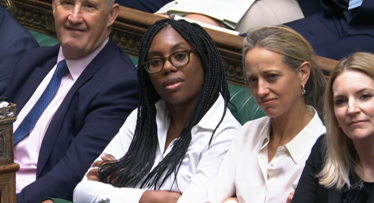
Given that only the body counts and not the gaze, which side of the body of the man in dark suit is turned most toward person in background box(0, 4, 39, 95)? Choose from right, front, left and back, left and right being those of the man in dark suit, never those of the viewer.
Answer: right

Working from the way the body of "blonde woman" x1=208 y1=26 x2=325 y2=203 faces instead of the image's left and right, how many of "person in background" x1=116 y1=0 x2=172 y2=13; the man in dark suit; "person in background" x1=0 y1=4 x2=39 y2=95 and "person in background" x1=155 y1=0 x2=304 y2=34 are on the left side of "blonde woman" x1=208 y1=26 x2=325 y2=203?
0

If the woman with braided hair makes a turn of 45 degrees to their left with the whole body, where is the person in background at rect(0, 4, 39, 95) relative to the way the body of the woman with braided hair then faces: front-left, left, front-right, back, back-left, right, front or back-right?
back-right

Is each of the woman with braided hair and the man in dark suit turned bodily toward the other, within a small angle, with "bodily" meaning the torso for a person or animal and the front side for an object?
no

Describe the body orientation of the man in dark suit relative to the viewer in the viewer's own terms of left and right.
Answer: facing the viewer and to the left of the viewer

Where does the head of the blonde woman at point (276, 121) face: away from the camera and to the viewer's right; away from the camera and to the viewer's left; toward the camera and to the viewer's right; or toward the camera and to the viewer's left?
toward the camera and to the viewer's left

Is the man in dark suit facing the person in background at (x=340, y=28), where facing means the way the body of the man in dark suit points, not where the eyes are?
no

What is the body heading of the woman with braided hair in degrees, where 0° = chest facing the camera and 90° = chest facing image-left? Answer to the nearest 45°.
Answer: approximately 45°

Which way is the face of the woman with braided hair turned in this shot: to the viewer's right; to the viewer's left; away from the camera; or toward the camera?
toward the camera

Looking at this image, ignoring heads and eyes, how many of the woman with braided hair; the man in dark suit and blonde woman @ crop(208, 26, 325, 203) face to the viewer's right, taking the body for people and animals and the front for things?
0

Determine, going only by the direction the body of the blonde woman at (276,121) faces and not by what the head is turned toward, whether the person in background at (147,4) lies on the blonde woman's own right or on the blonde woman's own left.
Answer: on the blonde woman's own right

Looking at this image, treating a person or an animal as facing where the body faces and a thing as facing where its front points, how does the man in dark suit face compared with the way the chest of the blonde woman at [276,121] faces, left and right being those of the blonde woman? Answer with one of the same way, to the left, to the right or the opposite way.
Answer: the same way

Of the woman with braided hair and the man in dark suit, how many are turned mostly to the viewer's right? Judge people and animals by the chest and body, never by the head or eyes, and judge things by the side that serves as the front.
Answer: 0

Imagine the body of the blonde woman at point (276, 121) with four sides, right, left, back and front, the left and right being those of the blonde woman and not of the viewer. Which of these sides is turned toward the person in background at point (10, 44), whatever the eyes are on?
right

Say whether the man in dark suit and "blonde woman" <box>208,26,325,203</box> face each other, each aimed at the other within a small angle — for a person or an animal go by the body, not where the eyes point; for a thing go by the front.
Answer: no

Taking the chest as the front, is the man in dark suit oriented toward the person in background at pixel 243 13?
no

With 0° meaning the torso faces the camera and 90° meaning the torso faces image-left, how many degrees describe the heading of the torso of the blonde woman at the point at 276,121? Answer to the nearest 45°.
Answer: approximately 45°

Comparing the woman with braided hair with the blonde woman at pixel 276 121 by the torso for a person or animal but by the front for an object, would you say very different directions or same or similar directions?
same or similar directions
